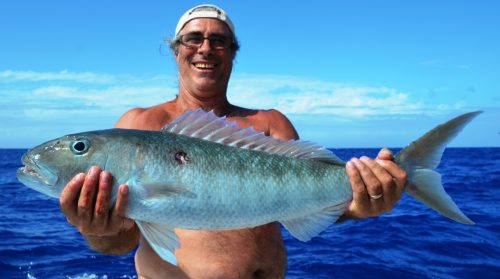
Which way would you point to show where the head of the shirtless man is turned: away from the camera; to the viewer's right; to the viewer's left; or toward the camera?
toward the camera

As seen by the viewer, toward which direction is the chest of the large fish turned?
to the viewer's left

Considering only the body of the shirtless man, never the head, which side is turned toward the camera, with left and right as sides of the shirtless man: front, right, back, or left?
front
